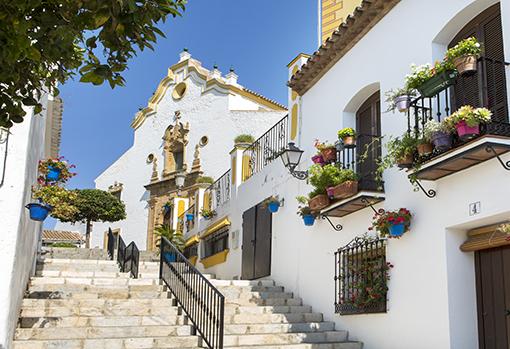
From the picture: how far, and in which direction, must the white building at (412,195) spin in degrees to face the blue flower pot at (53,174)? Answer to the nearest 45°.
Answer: approximately 45° to its right

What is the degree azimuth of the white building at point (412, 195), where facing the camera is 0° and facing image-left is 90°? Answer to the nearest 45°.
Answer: approximately 45°

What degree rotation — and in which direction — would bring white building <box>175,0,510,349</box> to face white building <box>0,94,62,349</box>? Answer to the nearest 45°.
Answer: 0° — it already faces it

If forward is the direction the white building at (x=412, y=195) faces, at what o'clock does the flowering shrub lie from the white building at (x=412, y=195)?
The flowering shrub is roughly at 1 o'clock from the white building.
